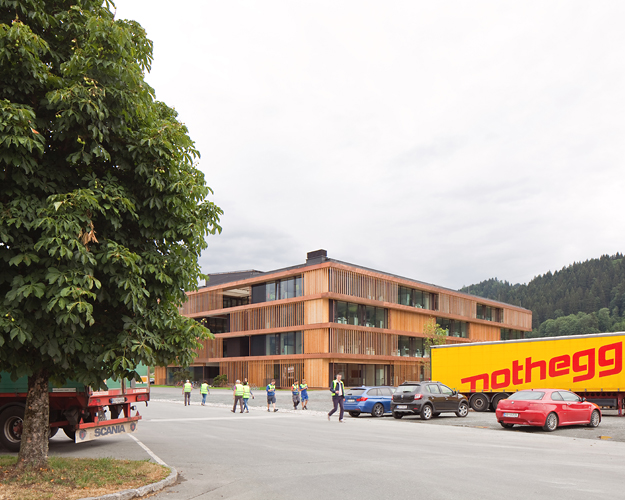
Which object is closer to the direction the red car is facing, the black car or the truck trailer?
the black car

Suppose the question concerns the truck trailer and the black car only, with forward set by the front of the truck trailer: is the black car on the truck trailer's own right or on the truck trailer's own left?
on the truck trailer's own right

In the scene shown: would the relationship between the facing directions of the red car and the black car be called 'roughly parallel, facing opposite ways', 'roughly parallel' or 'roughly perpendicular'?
roughly parallel

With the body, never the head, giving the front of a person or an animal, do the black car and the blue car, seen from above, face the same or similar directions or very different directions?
same or similar directions
